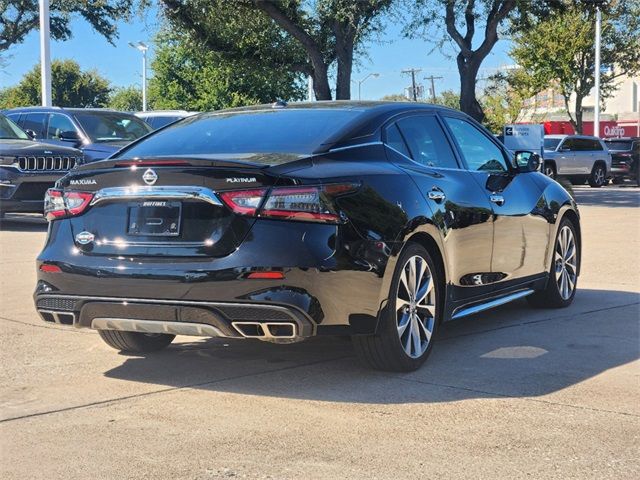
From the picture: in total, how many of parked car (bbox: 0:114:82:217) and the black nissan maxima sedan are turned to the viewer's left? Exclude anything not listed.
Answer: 0

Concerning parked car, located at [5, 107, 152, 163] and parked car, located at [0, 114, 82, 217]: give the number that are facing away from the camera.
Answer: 0

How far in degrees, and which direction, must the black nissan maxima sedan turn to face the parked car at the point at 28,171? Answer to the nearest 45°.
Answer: approximately 90° to its left

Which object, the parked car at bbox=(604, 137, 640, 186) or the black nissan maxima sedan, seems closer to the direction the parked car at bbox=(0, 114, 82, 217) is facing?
the black nissan maxima sedan

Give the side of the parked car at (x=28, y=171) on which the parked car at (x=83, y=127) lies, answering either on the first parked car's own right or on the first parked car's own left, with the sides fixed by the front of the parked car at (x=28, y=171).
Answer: on the first parked car's own left

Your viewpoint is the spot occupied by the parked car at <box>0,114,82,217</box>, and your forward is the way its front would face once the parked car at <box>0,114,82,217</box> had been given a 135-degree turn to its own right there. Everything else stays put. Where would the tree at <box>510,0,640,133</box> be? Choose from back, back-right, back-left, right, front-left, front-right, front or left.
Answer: back-right

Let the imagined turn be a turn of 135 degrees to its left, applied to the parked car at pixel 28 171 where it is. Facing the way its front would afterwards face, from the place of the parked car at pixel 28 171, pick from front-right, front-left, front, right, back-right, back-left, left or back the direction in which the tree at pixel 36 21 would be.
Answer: front

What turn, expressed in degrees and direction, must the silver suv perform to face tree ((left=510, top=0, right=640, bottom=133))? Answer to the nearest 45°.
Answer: approximately 135° to its right

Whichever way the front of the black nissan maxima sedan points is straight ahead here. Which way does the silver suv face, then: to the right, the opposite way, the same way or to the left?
the opposite way

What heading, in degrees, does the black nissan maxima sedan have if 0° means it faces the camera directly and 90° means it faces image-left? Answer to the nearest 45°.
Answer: approximately 225°

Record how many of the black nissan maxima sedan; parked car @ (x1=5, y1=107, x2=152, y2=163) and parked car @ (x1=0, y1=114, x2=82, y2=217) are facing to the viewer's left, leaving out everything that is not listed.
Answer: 0

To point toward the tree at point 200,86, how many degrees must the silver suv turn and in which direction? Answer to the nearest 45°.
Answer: approximately 90° to its right

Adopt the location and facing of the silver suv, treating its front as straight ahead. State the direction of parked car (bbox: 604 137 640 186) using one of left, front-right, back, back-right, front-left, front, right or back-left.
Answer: back

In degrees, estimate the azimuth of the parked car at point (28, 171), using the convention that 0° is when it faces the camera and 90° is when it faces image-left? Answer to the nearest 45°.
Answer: approximately 315°

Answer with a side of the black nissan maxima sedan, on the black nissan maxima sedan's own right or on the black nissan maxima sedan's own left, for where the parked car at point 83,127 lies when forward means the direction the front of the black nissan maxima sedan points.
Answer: on the black nissan maxima sedan's own left

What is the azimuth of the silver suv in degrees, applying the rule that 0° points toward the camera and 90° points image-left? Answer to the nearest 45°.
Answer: approximately 45°

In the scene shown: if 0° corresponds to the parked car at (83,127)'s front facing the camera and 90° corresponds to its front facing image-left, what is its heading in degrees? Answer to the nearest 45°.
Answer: approximately 315°

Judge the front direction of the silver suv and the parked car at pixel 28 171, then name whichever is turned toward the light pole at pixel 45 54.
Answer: the silver suv
